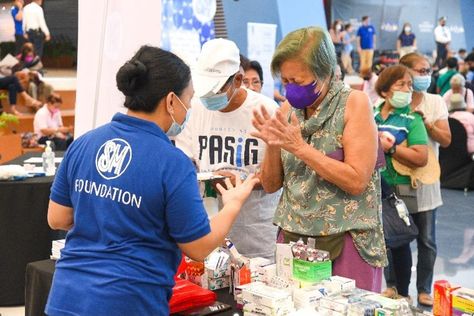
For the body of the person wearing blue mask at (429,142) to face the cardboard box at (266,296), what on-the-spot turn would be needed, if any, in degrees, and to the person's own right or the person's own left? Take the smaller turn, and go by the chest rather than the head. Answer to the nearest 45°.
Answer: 0° — they already face it

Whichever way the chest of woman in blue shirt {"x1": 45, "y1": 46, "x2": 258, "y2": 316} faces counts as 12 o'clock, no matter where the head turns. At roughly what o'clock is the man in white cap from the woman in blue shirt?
The man in white cap is roughly at 11 o'clock from the woman in blue shirt.

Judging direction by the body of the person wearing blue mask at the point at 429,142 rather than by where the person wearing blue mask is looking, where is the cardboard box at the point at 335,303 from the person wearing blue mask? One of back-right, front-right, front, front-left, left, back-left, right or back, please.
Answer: front

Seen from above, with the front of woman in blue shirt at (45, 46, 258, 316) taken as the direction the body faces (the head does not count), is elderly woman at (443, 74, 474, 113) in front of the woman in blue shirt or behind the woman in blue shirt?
in front

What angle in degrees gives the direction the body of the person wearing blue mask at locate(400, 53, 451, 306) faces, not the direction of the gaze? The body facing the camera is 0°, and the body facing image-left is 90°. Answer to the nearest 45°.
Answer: approximately 0°

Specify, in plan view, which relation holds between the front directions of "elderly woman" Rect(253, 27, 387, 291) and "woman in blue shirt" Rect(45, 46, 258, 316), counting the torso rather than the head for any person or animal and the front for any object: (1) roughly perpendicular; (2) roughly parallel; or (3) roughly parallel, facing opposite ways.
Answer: roughly parallel, facing opposite ways

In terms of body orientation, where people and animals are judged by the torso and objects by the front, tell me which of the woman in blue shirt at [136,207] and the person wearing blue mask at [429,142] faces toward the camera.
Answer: the person wearing blue mask

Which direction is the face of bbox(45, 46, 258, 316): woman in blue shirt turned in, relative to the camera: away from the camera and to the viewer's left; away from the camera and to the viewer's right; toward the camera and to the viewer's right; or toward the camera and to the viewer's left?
away from the camera and to the viewer's right

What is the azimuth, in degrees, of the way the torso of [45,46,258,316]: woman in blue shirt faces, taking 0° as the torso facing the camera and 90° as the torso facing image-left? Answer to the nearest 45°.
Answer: approximately 225°

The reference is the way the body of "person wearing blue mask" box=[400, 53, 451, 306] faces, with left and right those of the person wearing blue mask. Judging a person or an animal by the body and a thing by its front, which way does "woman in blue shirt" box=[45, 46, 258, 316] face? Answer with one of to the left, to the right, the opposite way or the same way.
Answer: the opposite way

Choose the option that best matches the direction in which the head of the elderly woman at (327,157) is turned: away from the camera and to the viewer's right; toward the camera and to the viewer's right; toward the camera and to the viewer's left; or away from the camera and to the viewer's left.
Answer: toward the camera and to the viewer's left

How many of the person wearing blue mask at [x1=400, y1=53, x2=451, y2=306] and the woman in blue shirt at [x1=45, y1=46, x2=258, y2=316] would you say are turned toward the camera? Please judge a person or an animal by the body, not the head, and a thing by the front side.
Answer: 1

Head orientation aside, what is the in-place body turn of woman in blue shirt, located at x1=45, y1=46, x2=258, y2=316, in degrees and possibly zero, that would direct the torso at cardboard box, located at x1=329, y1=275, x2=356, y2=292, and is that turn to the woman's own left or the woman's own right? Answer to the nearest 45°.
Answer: approximately 45° to the woman's own right

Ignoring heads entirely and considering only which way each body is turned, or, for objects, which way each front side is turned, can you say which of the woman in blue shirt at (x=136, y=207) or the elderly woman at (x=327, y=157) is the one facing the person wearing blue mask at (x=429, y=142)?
the woman in blue shirt

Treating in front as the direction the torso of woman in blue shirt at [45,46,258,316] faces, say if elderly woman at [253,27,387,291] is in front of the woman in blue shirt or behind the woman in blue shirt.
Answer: in front
